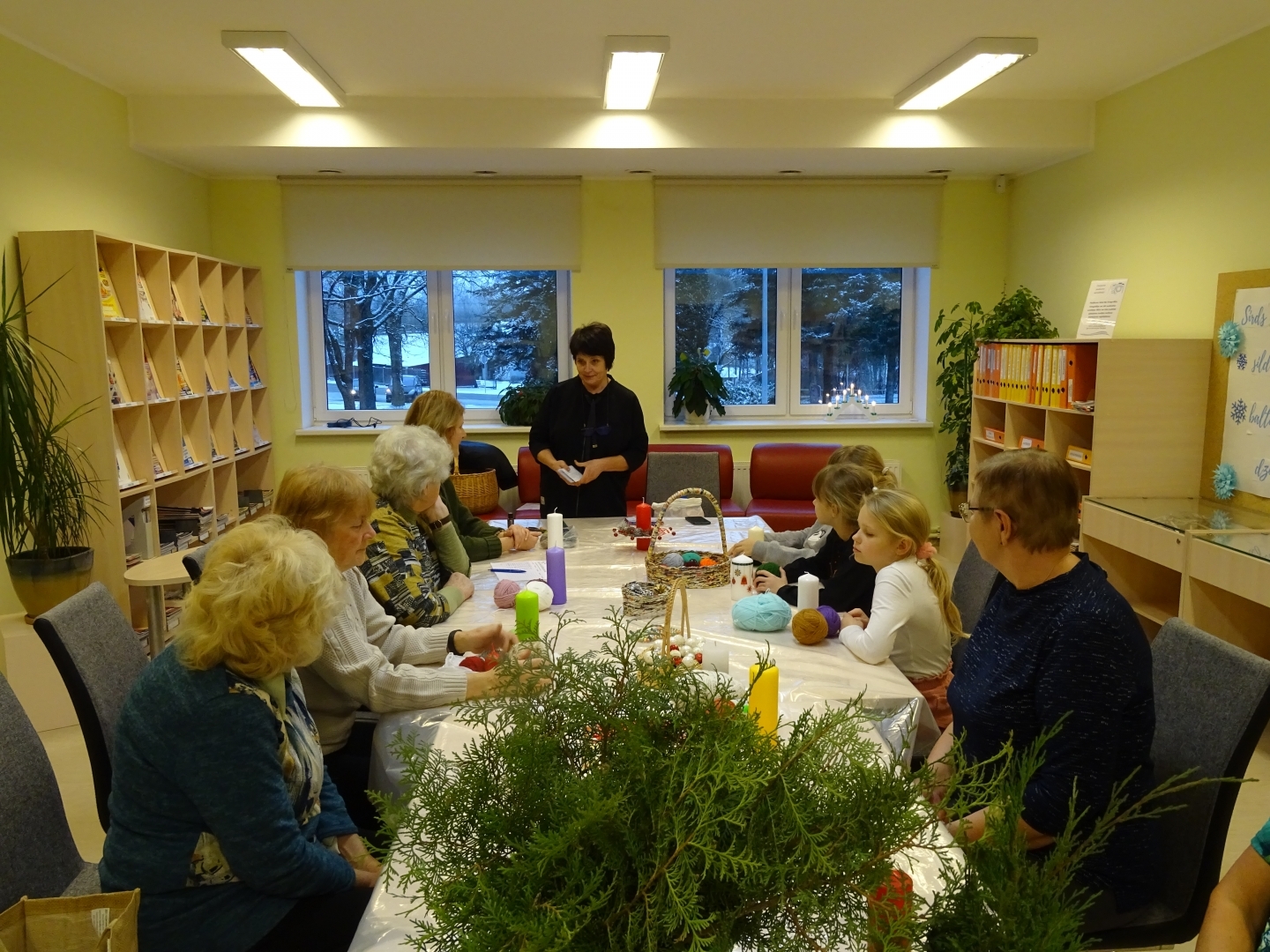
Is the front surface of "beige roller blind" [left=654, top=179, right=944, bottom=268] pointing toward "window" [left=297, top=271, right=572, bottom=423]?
no

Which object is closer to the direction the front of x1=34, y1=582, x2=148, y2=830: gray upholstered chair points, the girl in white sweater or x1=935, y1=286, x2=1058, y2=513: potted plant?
the girl in white sweater

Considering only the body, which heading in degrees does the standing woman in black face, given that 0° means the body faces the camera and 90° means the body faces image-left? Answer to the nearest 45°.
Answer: approximately 0°

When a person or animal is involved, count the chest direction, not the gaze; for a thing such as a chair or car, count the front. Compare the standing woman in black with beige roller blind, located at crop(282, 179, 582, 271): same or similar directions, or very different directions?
same or similar directions

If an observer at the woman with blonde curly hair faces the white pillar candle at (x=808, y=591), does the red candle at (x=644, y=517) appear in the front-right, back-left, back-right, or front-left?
front-left

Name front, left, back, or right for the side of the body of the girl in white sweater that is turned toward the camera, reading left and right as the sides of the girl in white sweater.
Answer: left

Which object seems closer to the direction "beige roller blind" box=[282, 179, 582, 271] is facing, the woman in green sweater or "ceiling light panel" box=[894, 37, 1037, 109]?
the woman in green sweater

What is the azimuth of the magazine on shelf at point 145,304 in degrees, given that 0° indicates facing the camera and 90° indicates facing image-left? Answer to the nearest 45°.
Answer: approximately 270°

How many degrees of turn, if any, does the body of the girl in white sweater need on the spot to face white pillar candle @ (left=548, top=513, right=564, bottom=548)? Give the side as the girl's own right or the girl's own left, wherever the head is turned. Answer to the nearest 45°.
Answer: approximately 45° to the girl's own right

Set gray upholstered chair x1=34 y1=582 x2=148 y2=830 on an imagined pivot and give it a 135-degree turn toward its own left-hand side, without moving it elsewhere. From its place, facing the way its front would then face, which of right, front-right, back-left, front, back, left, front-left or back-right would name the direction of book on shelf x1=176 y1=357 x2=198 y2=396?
front

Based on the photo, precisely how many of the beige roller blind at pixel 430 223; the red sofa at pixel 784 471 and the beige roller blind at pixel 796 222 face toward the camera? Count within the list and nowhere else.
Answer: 3

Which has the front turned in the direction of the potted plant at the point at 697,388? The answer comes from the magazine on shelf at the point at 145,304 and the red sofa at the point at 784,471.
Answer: the magazine on shelf

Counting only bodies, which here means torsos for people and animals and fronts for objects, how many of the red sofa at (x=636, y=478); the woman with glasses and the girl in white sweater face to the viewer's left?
2

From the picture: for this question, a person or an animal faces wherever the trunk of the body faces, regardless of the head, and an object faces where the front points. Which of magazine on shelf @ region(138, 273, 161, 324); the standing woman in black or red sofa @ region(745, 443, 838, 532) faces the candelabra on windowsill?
the magazine on shelf

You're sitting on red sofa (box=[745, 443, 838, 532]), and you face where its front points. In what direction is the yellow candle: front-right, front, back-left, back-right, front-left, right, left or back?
front

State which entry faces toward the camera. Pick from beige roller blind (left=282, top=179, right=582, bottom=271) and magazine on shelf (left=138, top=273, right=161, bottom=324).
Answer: the beige roller blind

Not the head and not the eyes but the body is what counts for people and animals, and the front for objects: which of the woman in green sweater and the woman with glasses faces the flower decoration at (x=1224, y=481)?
the woman in green sweater

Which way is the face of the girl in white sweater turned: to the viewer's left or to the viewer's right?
to the viewer's left

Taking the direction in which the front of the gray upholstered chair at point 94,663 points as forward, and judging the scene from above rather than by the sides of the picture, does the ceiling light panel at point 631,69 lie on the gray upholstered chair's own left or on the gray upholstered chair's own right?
on the gray upholstered chair's own left

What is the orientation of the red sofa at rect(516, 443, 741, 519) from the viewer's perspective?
toward the camera

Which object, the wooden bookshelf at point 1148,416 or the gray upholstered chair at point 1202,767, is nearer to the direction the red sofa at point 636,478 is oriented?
the gray upholstered chair

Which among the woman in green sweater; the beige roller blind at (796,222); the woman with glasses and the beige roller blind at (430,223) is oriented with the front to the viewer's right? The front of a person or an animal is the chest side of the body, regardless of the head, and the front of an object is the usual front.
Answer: the woman in green sweater
